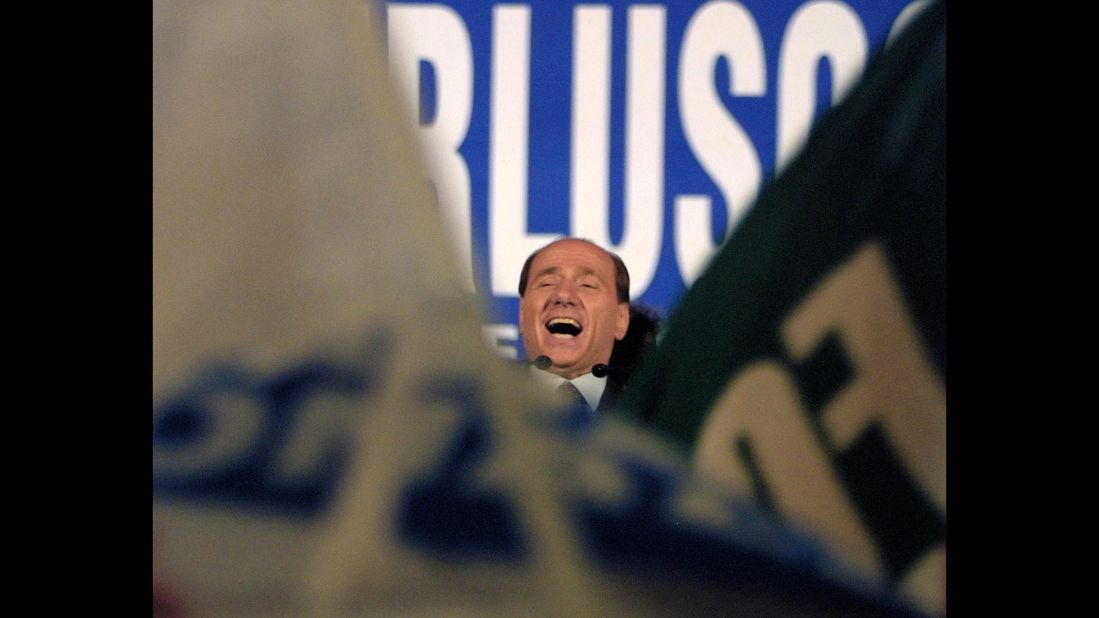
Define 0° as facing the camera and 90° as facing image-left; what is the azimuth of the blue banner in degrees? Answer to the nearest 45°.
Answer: approximately 0°
